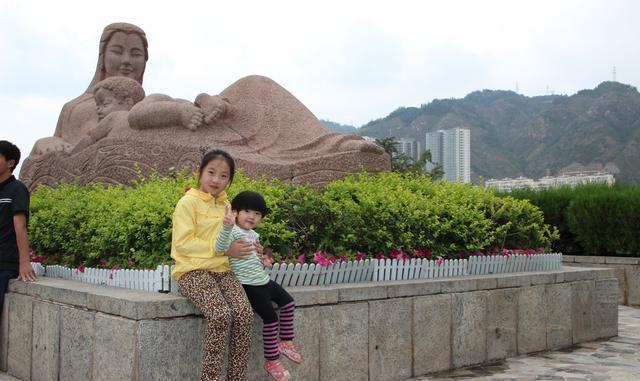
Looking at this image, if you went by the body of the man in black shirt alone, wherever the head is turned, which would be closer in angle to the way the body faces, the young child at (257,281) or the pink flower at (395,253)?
the young child

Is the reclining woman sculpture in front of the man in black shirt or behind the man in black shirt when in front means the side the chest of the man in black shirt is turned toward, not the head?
behind

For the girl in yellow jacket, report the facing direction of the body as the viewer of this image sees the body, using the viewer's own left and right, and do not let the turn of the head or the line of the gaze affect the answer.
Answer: facing the viewer and to the right of the viewer

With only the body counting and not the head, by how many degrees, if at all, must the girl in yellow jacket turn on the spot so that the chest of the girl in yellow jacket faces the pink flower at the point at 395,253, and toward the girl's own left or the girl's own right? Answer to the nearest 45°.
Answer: approximately 90° to the girl's own left

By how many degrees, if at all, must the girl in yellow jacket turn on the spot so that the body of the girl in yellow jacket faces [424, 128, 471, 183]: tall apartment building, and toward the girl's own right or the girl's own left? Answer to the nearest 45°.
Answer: approximately 135° to the girl's own left

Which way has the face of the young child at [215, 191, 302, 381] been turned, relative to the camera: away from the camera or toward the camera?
toward the camera

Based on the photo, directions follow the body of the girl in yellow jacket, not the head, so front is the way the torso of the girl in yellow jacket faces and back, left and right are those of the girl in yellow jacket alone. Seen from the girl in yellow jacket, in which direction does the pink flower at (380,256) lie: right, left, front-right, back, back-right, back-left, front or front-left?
left

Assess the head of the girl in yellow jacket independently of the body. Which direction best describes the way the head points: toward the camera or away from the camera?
toward the camera

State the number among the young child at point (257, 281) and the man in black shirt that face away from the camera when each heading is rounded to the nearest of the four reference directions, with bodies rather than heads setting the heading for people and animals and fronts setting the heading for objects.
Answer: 0
